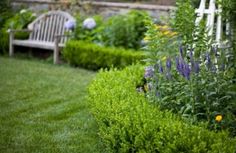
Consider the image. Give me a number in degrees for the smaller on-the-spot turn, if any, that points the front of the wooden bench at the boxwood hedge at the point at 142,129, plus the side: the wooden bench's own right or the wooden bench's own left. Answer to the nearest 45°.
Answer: approximately 45° to the wooden bench's own left

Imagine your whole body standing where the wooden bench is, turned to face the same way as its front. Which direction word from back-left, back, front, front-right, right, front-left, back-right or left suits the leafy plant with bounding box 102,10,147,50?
left

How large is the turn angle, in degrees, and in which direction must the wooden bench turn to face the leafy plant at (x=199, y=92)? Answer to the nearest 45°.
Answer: approximately 45° to its left

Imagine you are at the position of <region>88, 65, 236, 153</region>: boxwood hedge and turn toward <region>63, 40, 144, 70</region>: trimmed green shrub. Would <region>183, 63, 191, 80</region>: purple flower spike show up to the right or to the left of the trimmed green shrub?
right

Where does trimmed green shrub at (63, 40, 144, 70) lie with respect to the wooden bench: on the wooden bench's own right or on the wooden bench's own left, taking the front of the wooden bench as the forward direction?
on the wooden bench's own left

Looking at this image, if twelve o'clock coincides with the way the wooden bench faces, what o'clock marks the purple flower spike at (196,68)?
The purple flower spike is roughly at 10 o'clock from the wooden bench.
